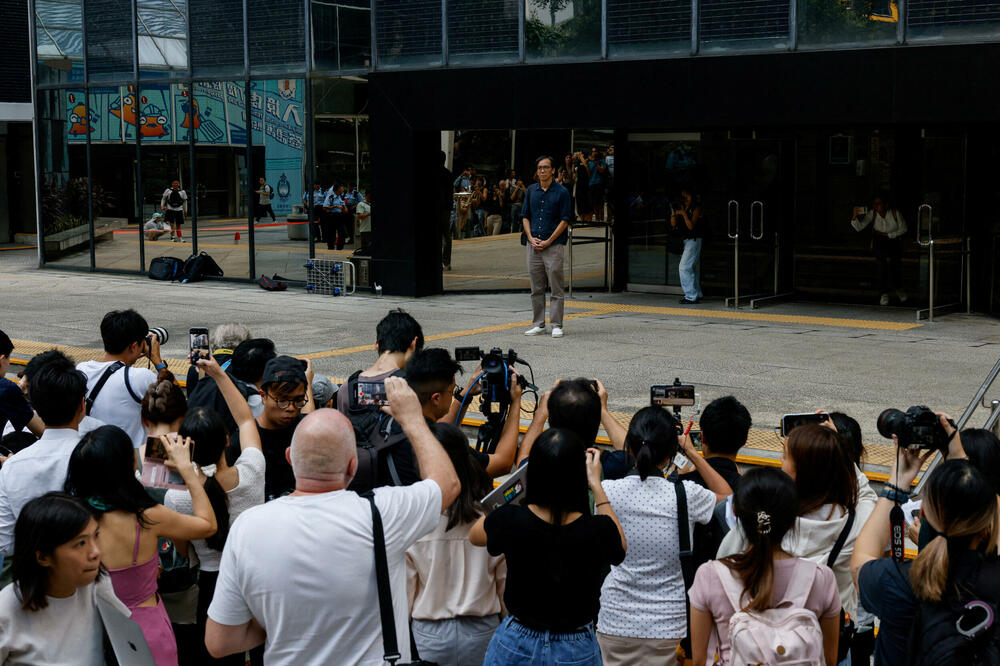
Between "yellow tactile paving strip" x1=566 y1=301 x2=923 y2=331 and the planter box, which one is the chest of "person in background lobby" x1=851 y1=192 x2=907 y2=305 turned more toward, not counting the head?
the yellow tactile paving strip

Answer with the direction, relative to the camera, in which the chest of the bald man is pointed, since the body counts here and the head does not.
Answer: away from the camera

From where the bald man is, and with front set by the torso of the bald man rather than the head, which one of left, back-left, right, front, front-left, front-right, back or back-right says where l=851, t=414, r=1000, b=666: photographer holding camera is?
right

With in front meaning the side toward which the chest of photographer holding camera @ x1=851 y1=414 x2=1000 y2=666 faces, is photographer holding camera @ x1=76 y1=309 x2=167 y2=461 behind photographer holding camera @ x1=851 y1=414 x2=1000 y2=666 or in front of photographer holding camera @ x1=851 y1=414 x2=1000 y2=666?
in front

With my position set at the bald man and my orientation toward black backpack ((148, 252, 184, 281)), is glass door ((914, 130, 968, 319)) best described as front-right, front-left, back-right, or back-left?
front-right

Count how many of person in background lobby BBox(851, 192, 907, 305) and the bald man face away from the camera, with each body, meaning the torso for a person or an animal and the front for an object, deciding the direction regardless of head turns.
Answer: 1

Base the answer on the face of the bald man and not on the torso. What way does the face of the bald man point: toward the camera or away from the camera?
away from the camera

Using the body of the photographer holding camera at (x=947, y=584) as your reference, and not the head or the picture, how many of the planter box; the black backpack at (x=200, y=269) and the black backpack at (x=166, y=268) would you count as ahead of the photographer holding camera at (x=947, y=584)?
3

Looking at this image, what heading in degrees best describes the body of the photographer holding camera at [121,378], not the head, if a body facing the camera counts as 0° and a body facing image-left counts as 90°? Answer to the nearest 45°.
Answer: approximately 225°

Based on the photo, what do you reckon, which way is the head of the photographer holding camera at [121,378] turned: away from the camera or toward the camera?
away from the camera

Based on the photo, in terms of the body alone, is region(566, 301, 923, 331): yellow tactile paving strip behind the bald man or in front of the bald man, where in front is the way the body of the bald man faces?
in front

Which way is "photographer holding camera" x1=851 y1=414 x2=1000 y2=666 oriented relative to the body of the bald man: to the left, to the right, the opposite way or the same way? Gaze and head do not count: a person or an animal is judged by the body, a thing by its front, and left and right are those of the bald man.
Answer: the same way

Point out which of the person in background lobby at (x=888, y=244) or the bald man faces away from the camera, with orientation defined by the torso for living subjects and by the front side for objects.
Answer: the bald man

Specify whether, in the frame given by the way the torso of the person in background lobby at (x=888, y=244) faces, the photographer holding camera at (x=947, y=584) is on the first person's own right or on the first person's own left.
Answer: on the first person's own left

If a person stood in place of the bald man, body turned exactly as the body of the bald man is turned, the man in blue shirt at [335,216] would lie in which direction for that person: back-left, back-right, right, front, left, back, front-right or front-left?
front
